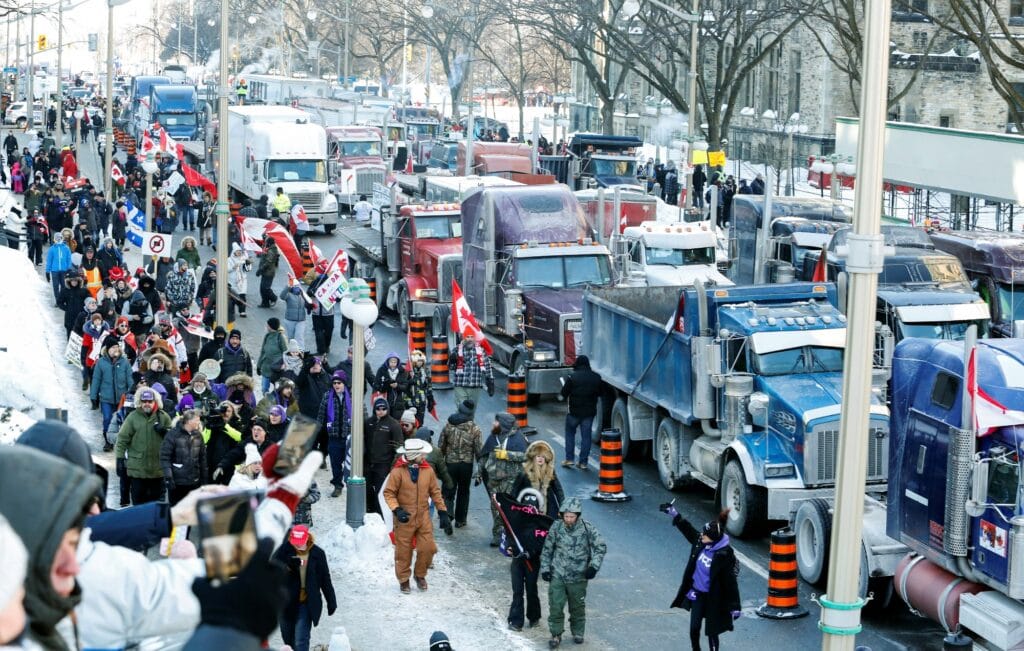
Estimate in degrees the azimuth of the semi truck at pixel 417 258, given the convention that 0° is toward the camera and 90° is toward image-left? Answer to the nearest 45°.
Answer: approximately 315°

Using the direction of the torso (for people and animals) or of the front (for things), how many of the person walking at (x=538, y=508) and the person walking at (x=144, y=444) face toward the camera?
2

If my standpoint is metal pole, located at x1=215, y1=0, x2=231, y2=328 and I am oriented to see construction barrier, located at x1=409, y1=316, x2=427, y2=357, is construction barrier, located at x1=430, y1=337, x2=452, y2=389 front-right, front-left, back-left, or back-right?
front-right

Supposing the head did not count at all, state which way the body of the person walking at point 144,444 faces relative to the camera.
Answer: toward the camera

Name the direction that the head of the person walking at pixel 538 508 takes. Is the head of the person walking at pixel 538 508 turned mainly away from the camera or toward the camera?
toward the camera

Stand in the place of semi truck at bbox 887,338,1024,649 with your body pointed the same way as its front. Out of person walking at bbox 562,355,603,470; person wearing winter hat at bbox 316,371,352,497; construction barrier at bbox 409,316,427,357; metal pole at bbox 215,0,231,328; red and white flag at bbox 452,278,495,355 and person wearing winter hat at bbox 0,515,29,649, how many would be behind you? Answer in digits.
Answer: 5

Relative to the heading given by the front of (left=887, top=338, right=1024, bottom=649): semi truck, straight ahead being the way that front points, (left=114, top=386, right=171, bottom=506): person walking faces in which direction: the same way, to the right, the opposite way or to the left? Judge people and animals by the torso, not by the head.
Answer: the same way

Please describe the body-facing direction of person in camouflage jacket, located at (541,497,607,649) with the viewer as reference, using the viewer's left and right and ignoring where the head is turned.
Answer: facing the viewer

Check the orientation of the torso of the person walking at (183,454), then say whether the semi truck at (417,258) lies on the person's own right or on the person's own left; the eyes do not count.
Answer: on the person's own left

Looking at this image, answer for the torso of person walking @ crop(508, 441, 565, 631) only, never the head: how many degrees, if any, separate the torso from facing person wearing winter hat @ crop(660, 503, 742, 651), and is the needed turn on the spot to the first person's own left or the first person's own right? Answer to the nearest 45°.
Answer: approximately 45° to the first person's own left

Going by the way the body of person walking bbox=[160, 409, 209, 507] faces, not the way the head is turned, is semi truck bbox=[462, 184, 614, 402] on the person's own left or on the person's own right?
on the person's own left

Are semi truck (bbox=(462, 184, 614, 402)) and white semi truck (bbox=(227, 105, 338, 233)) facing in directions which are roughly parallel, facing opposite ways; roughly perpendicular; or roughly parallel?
roughly parallel

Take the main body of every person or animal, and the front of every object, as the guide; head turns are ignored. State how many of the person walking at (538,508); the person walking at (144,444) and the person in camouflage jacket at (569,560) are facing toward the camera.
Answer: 3

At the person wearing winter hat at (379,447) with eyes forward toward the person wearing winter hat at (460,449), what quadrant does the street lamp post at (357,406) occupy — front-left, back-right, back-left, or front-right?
back-right

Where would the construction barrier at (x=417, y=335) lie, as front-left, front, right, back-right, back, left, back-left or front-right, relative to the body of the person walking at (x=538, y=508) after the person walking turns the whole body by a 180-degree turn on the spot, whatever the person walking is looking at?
front

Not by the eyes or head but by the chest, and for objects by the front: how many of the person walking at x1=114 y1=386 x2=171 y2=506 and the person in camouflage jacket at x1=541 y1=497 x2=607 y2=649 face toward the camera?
2

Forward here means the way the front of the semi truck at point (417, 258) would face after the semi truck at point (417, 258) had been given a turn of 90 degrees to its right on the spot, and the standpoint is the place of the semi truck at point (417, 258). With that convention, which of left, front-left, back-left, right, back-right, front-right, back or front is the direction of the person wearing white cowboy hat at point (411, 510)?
front-left

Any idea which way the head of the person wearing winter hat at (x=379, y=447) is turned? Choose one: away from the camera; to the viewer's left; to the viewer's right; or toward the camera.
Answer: toward the camera

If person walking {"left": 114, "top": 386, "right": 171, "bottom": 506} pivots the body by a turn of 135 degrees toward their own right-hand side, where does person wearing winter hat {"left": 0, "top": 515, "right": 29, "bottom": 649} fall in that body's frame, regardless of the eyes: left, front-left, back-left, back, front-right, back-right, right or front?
back-left
